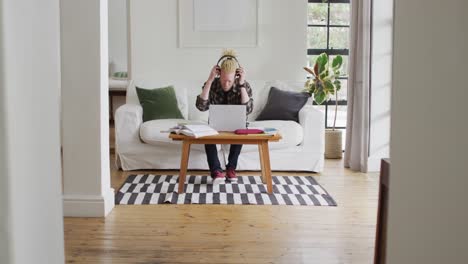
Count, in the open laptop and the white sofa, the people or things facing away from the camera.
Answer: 1

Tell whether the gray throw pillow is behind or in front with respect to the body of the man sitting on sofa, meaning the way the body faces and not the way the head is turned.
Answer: behind

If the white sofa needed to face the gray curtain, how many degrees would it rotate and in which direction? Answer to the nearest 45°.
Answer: approximately 90° to its left

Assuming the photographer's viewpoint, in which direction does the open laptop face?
facing away from the viewer

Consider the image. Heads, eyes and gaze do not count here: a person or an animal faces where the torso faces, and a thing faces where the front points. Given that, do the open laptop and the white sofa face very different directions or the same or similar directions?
very different directions

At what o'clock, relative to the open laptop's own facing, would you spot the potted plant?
The potted plant is roughly at 1 o'clock from the open laptop.

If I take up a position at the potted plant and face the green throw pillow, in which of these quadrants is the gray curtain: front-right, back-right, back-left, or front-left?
back-left

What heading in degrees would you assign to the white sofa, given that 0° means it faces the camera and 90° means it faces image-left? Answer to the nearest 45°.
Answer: approximately 0°

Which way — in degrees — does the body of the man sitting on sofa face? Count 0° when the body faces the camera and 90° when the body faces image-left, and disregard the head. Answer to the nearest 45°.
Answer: approximately 0°

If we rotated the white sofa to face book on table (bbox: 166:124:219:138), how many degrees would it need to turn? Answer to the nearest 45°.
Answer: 0° — it already faces it

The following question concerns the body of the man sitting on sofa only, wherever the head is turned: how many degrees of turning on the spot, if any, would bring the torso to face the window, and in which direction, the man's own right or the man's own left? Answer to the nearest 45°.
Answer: approximately 135° to the man's own left
